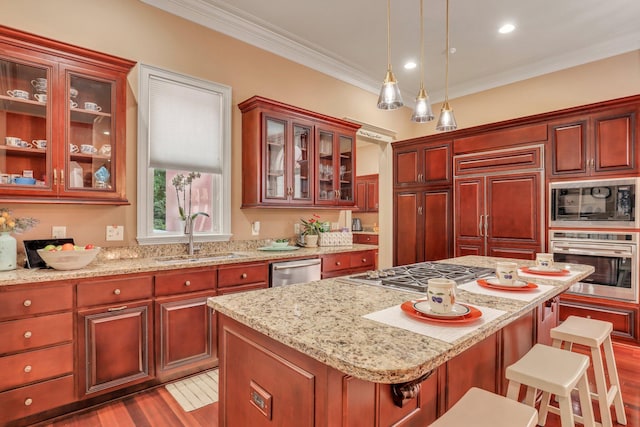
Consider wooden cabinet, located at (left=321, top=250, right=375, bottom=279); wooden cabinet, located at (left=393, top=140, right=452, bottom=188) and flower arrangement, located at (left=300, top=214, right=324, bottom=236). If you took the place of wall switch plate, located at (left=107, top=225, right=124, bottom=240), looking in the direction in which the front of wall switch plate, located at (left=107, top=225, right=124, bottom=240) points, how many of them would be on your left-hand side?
3

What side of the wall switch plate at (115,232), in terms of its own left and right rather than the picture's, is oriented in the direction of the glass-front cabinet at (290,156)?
left

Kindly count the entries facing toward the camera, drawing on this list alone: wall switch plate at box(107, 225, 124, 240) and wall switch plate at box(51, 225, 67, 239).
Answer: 2

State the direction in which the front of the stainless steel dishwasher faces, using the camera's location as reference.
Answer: facing the viewer and to the right of the viewer

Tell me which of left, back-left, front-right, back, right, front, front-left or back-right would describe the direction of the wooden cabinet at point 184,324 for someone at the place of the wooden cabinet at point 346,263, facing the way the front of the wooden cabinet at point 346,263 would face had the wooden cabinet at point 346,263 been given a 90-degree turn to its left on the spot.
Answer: back

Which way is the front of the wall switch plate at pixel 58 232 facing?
toward the camera

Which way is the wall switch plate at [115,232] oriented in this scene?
toward the camera

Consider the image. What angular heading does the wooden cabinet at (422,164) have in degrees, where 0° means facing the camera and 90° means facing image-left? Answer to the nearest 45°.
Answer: approximately 45°
